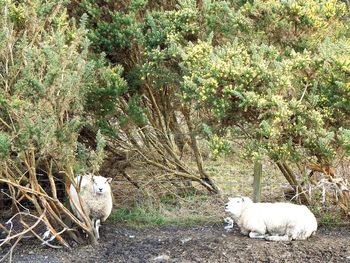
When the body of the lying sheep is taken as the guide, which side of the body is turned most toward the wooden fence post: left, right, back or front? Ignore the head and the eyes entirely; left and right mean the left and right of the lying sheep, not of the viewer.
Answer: right

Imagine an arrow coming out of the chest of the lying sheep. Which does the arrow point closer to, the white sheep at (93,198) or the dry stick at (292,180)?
the white sheep

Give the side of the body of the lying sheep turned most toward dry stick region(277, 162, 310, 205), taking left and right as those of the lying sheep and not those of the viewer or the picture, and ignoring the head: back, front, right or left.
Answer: right

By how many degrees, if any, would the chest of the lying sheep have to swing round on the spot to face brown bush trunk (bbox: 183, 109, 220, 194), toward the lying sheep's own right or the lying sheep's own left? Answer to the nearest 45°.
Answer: approximately 45° to the lying sheep's own right

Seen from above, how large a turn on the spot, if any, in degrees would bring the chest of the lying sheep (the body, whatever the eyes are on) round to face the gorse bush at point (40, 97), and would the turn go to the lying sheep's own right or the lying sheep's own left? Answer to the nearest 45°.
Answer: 0° — it already faces it

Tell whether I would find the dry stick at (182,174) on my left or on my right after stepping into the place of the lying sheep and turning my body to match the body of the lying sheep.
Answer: on my right

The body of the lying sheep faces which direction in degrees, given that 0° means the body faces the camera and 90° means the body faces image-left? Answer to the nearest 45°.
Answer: approximately 90°

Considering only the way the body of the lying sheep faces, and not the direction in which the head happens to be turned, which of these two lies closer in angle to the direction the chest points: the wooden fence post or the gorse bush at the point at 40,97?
the gorse bush
